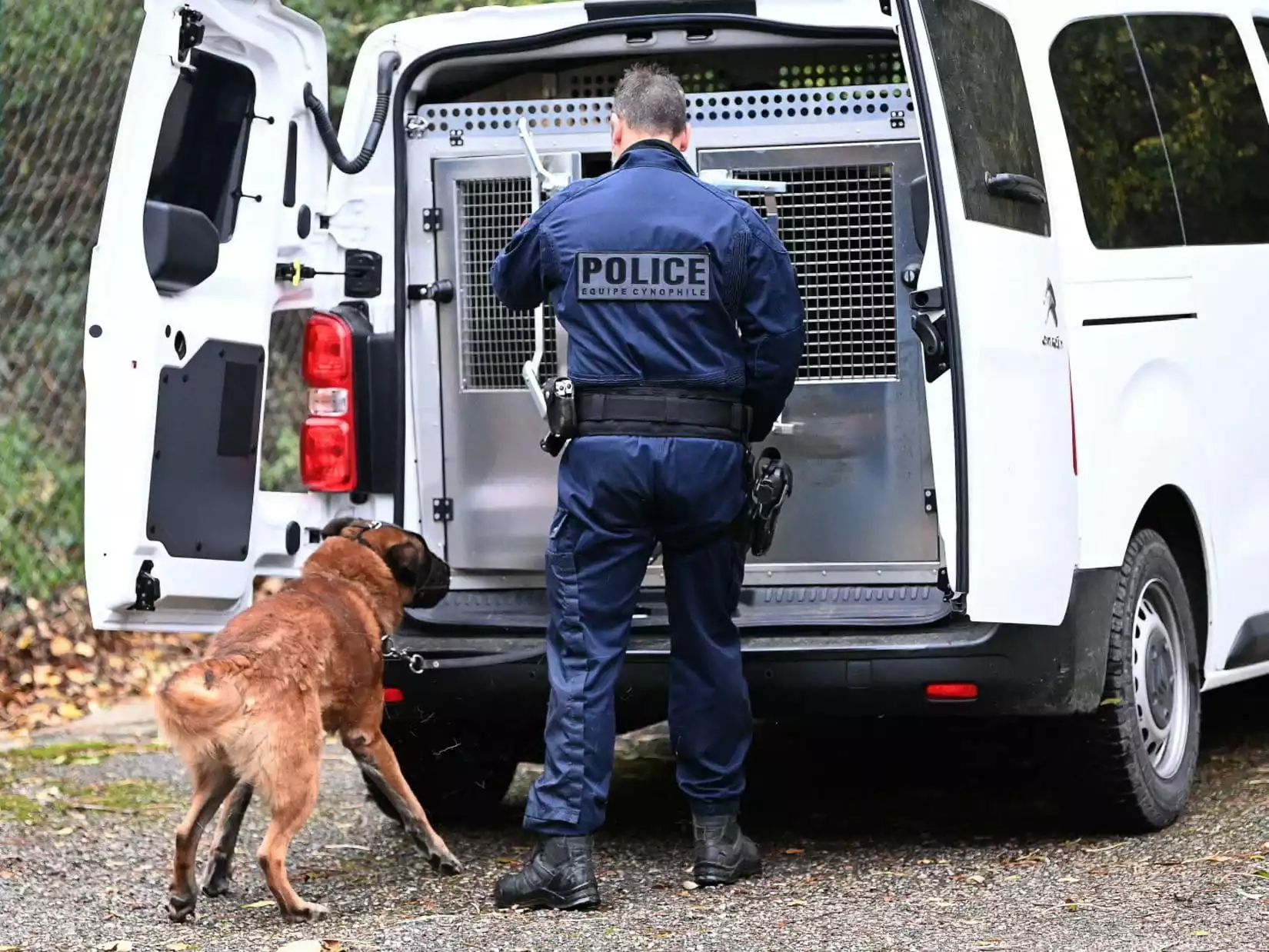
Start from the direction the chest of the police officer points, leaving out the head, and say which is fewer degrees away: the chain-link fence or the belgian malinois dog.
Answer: the chain-link fence

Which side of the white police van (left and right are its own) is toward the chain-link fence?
left

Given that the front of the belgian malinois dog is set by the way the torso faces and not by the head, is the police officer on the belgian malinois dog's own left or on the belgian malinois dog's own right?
on the belgian malinois dog's own right

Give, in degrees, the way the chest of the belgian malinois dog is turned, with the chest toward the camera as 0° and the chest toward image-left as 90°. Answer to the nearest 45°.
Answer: approximately 225°

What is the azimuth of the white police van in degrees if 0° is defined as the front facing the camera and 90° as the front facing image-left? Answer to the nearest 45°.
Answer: approximately 225°

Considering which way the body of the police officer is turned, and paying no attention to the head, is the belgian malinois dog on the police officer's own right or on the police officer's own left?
on the police officer's own left

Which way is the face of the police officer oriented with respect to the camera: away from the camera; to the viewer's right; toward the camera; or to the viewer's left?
away from the camera

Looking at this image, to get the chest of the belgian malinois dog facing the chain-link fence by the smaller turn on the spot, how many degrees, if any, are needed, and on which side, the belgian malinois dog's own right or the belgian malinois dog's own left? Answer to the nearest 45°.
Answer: approximately 45° to the belgian malinois dog's own left

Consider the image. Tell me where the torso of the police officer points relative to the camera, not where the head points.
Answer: away from the camera
